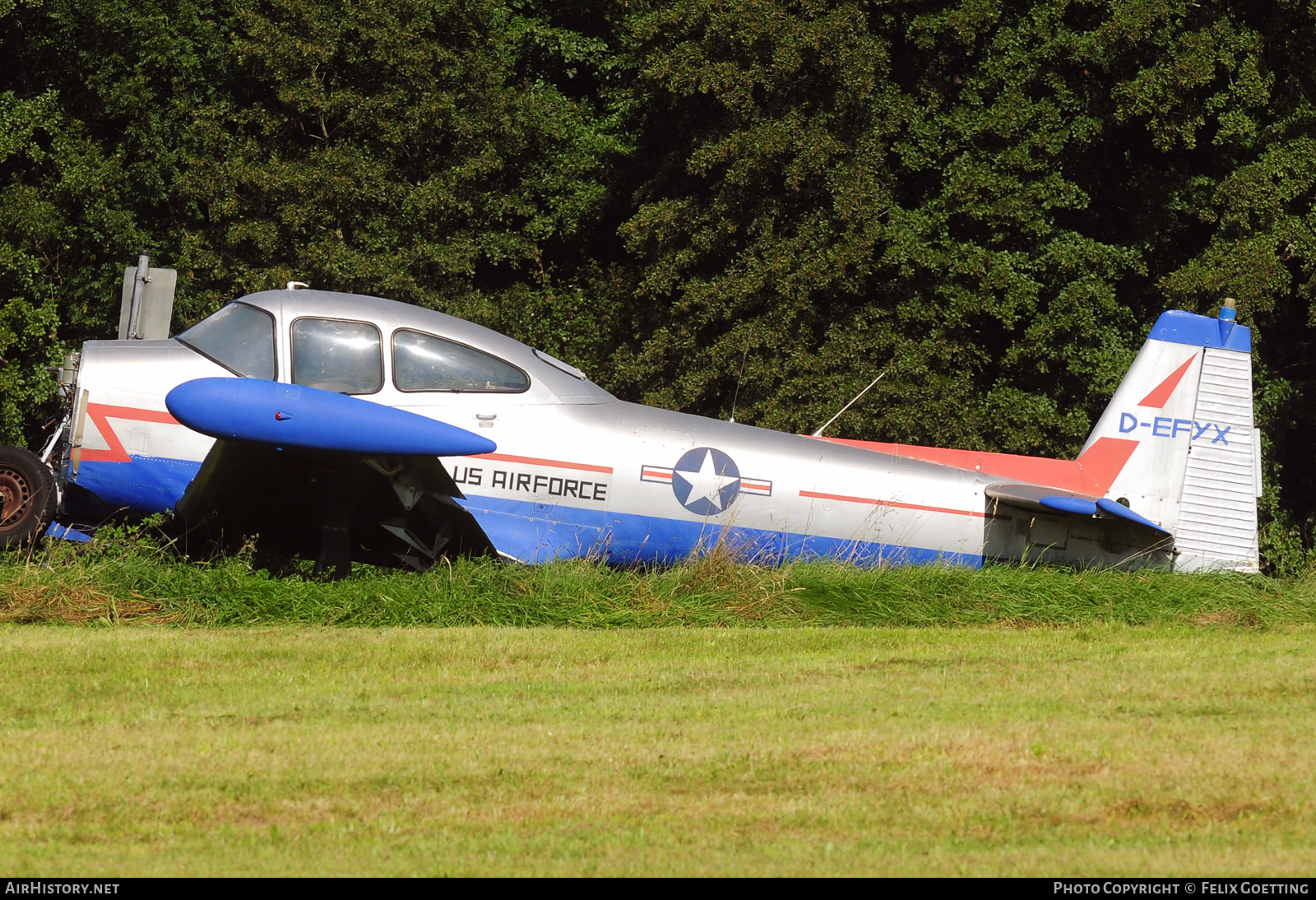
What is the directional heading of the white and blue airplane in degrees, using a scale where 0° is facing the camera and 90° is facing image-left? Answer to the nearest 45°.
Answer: approximately 90°
